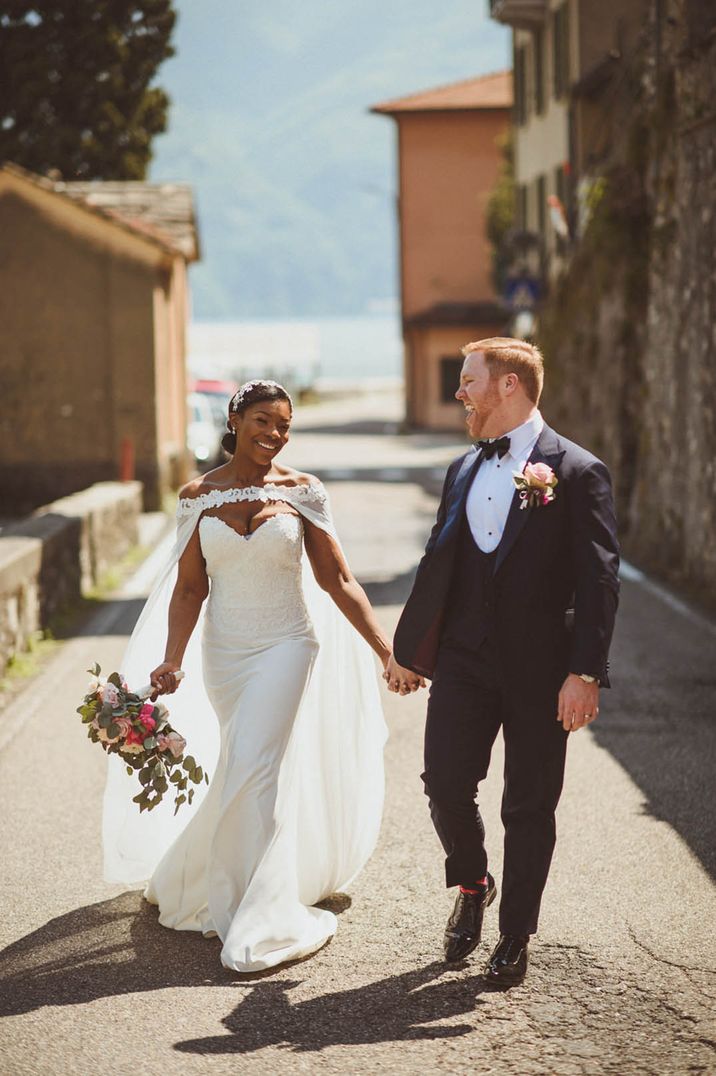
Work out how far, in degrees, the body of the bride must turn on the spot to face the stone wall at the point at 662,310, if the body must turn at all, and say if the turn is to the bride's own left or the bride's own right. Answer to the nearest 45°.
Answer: approximately 180°

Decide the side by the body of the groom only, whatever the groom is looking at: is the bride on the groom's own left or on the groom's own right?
on the groom's own right

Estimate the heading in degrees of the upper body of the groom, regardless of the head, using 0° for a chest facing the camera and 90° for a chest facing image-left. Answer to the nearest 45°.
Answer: approximately 45°

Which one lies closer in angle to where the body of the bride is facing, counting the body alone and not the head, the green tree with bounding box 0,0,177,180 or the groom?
the groom

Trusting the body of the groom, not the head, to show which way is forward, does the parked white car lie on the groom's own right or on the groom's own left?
on the groom's own right

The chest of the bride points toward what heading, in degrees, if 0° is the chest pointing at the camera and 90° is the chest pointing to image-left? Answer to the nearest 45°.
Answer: approximately 0°

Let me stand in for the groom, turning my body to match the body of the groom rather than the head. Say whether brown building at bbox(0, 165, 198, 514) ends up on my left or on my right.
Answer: on my right

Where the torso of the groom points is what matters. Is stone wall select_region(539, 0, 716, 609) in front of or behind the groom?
behind

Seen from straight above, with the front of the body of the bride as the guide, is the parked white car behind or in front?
behind

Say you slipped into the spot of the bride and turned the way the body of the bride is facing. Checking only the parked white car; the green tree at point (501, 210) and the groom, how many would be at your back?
2

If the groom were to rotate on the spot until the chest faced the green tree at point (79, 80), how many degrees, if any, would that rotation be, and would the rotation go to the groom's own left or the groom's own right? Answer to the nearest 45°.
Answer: approximately 135° to the groom's own right
